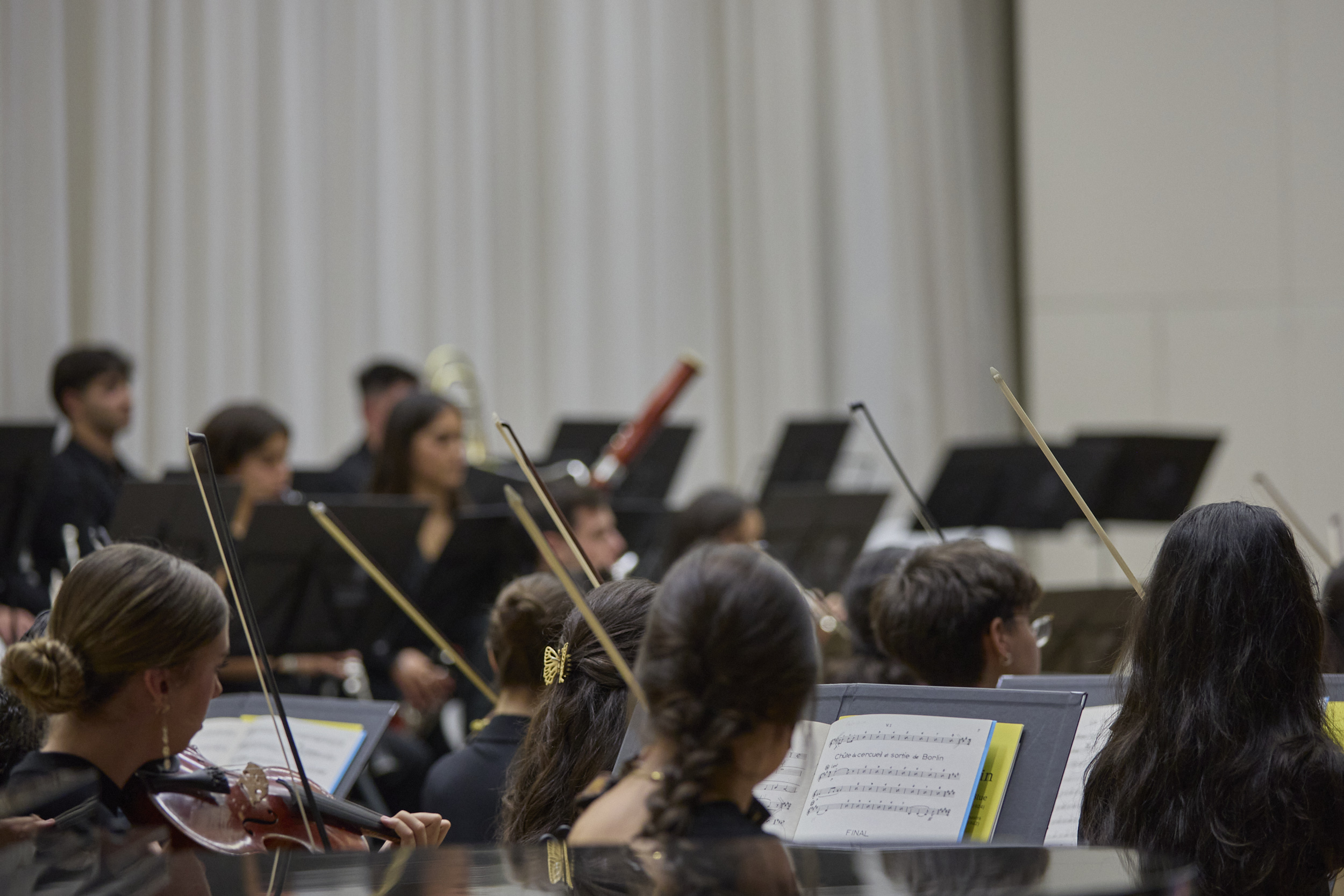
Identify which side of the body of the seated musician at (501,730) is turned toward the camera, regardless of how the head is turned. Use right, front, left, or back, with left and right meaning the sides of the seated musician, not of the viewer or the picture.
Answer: back

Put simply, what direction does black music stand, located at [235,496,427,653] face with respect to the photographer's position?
facing away from the viewer

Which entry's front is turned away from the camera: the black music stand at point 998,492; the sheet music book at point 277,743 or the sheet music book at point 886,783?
the black music stand

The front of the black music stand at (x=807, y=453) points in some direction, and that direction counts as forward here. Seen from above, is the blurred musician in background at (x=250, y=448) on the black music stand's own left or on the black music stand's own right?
on the black music stand's own left

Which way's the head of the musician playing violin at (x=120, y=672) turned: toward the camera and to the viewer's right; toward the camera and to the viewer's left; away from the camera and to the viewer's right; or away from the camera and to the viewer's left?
away from the camera and to the viewer's right

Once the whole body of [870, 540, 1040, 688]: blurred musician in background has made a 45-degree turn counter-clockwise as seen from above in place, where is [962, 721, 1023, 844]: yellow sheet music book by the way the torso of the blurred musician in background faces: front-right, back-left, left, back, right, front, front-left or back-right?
back

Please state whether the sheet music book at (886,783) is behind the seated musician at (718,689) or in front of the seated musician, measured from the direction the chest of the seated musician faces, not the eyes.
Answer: in front

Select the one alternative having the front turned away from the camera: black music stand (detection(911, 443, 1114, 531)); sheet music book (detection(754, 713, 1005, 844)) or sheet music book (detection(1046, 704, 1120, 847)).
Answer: the black music stand

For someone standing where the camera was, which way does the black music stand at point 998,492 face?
facing away from the viewer

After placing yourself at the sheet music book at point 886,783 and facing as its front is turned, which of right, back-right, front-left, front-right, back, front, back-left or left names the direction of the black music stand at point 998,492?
back

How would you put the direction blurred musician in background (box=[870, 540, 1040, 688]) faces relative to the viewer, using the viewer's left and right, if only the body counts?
facing away from the viewer and to the right of the viewer
